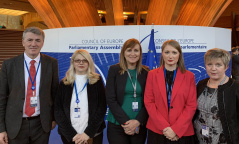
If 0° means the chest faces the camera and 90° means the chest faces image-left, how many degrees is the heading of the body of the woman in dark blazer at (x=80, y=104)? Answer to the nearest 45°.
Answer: approximately 0°

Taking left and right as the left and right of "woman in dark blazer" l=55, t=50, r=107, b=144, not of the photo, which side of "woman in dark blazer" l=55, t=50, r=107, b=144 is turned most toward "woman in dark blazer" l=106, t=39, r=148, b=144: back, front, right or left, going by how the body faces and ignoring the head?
left

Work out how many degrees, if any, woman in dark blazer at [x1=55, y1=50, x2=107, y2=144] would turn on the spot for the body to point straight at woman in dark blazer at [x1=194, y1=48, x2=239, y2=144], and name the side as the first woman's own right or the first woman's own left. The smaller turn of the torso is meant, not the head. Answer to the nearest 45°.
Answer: approximately 45° to the first woman's own left

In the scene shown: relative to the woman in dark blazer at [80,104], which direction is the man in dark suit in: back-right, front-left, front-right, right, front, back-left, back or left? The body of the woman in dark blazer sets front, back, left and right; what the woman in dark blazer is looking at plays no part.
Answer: right

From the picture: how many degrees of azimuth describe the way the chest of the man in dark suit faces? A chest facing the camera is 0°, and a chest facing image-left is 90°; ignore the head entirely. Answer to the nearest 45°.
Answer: approximately 0°

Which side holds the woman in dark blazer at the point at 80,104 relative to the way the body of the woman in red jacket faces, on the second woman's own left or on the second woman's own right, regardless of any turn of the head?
on the second woman's own right

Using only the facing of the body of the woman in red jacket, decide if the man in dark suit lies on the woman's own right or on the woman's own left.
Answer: on the woman's own right

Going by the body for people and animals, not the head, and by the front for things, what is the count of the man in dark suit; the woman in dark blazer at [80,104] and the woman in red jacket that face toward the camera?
3
